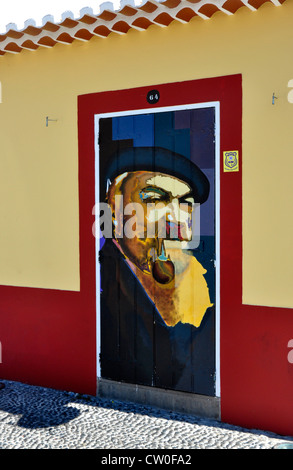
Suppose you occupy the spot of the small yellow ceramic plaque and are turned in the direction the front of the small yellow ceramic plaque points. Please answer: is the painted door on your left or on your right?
on your right

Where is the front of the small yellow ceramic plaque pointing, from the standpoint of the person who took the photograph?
facing the viewer
